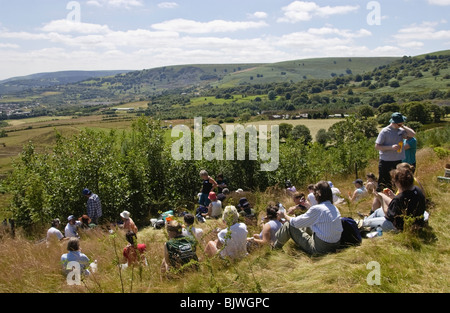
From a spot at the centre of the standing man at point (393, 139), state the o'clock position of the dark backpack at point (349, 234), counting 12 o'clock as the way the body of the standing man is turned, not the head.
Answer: The dark backpack is roughly at 2 o'clock from the standing man.

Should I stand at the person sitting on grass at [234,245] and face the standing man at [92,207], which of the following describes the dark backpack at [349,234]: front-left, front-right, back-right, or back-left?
back-right

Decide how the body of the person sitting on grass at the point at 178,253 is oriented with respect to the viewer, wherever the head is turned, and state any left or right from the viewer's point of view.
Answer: facing away from the viewer and to the left of the viewer

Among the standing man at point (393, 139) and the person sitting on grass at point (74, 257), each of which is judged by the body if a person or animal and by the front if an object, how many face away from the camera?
1

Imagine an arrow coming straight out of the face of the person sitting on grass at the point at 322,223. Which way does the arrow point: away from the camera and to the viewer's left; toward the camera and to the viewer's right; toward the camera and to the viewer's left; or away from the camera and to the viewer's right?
away from the camera and to the viewer's left

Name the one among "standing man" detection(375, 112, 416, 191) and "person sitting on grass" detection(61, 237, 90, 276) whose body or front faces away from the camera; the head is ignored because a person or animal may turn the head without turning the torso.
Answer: the person sitting on grass

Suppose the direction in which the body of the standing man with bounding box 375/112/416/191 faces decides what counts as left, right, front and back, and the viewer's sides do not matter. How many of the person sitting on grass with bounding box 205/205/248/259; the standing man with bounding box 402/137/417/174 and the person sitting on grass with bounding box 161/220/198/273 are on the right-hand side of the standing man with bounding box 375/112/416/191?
2

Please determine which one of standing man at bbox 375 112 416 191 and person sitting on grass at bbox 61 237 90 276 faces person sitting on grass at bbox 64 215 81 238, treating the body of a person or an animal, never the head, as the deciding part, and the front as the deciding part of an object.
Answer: person sitting on grass at bbox 61 237 90 276

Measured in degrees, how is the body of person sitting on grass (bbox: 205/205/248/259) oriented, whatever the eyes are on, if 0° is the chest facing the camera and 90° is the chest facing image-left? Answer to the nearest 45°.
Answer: approximately 135°

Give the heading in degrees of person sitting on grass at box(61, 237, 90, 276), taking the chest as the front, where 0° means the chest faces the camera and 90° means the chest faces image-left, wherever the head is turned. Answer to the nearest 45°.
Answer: approximately 180°

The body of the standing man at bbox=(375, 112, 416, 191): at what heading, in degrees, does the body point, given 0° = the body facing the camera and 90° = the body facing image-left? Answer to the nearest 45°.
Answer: approximately 315°

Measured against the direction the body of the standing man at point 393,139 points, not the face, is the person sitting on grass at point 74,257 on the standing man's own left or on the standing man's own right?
on the standing man's own right
